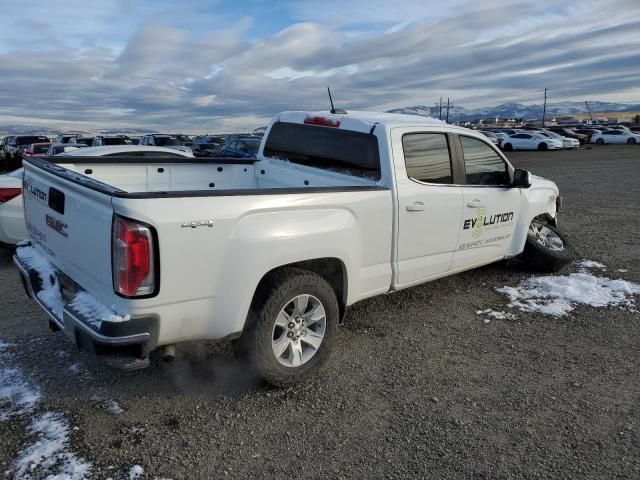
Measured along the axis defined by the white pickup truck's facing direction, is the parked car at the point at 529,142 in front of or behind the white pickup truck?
in front

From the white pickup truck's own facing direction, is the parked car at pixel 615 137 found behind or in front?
in front

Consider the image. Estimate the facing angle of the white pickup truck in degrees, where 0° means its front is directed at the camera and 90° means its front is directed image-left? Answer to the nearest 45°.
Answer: approximately 225°

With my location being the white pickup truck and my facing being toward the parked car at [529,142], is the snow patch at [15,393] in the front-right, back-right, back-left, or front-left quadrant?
back-left

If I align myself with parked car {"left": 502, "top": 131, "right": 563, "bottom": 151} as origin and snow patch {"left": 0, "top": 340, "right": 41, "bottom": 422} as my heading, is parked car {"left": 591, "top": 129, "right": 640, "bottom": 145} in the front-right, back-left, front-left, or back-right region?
back-left
